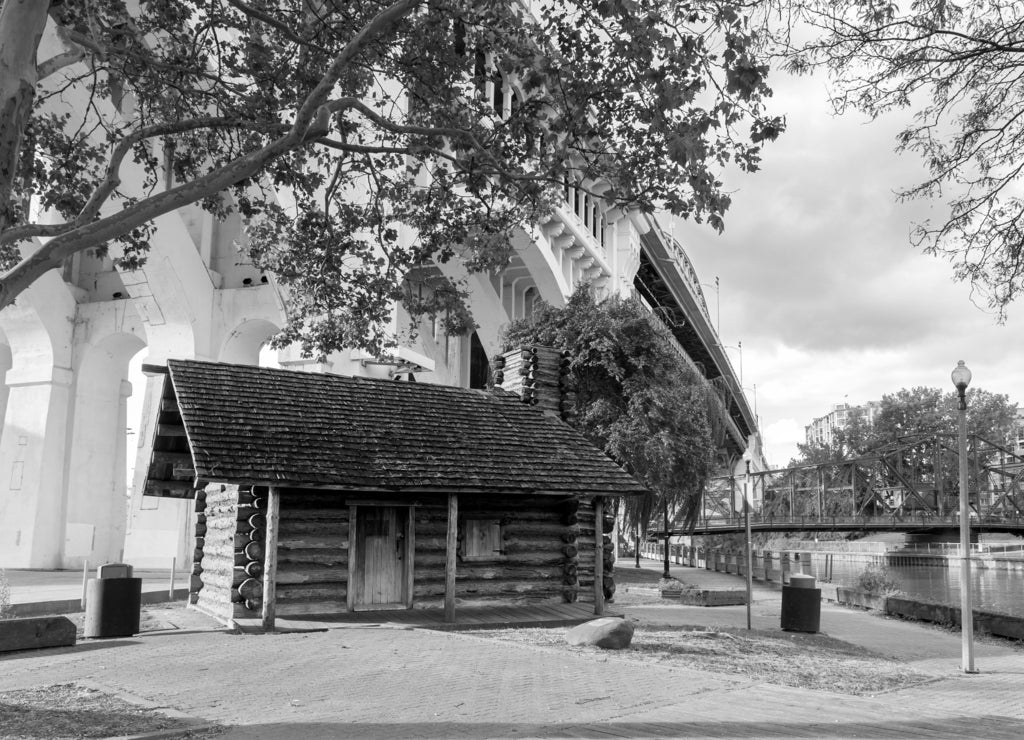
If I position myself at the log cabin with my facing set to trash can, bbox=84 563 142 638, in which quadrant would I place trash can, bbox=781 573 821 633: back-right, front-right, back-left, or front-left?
back-left

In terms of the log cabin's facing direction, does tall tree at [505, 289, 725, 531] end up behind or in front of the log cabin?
behind

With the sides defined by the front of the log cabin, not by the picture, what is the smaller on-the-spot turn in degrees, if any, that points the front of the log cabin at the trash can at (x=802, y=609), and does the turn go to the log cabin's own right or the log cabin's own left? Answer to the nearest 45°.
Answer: approximately 90° to the log cabin's own left

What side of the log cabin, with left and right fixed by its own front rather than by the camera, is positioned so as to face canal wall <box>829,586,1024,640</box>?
left

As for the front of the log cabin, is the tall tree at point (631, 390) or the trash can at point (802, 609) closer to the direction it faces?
the trash can

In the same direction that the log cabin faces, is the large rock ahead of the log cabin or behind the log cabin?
ahead

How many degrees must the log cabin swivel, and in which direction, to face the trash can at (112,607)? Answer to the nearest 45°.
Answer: approximately 45° to its right

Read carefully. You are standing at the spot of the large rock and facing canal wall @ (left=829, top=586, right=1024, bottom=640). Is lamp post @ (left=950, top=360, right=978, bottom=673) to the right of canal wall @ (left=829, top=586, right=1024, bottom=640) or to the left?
right

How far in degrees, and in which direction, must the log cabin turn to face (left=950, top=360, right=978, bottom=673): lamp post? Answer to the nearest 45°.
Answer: approximately 45° to its left

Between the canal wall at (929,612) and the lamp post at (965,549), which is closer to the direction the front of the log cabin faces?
the lamp post

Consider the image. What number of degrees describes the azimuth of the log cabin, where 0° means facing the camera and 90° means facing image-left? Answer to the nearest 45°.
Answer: approximately 0°

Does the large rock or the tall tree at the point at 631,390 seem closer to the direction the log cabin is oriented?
the large rock
